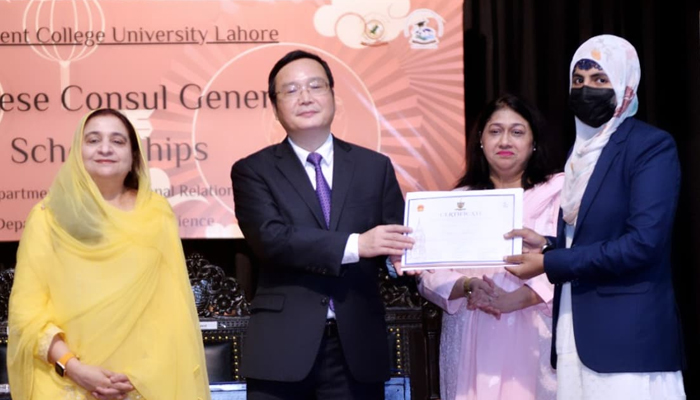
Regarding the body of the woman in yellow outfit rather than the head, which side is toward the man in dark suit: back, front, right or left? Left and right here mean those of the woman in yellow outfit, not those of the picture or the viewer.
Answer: left

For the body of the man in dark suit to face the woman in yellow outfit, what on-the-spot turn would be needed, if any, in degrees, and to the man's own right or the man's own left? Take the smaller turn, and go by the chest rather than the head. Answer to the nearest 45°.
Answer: approximately 90° to the man's own right

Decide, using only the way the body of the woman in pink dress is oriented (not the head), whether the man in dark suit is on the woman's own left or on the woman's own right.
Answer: on the woman's own right

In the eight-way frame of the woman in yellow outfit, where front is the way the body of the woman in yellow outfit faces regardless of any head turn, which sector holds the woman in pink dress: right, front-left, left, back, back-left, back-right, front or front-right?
left

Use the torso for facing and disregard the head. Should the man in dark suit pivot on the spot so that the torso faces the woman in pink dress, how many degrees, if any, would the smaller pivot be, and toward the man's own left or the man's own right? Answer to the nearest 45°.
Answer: approximately 135° to the man's own left

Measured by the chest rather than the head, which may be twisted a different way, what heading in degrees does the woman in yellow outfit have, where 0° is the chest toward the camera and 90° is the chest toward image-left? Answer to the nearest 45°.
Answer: approximately 0°

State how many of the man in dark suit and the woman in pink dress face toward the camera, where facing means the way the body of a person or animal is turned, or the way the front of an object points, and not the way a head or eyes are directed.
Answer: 2
